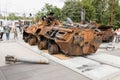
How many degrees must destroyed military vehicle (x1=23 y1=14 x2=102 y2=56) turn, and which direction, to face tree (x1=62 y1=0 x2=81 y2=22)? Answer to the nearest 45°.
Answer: approximately 45° to its right

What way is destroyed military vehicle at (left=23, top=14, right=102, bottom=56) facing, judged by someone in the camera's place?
facing away from the viewer and to the left of the viewer
